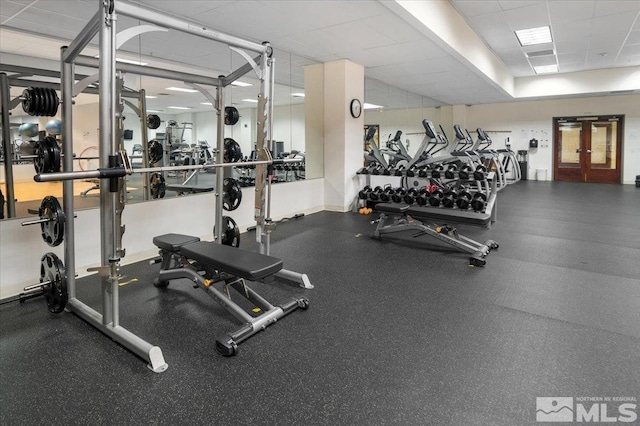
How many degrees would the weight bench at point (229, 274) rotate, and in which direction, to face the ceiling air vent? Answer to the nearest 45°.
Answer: approximately 90° to its right

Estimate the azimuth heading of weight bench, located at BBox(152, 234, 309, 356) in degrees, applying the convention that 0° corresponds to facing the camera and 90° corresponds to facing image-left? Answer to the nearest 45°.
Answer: approximately 135°

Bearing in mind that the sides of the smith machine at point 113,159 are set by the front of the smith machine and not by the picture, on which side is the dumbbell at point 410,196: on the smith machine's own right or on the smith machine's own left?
on the smith machine's own left

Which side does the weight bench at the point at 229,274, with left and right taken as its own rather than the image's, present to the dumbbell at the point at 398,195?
right

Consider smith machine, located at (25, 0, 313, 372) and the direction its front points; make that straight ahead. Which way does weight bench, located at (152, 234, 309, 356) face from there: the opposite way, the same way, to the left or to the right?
the opposite way

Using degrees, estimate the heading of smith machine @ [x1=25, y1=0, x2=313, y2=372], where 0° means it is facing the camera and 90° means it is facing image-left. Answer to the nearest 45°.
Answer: approximately 315°

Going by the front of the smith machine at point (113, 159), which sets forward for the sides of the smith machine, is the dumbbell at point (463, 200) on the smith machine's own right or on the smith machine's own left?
on the smith machine's own left

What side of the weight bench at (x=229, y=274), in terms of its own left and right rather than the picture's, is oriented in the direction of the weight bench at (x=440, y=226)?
right
